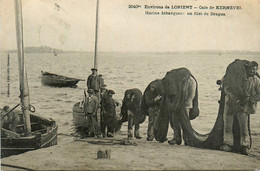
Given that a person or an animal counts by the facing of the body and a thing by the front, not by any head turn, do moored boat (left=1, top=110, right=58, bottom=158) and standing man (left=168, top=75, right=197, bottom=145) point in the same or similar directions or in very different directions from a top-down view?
very different directions

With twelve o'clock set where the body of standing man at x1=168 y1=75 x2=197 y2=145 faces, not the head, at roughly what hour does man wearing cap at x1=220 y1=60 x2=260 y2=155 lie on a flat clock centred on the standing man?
The man wearing cap is roughly at 6 o'clock from the standing man.

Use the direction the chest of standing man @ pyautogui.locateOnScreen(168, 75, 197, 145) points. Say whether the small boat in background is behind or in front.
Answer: in front

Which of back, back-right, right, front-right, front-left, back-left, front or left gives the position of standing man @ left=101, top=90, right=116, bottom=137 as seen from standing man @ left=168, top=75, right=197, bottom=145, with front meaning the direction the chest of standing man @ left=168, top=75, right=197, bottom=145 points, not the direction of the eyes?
front

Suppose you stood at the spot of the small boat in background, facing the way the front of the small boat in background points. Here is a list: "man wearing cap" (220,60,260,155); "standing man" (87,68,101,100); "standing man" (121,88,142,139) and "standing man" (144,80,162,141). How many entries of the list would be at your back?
0

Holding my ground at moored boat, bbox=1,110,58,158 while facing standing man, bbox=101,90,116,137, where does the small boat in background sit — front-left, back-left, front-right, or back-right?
front-left

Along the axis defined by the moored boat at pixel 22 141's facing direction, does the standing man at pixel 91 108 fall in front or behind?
in front

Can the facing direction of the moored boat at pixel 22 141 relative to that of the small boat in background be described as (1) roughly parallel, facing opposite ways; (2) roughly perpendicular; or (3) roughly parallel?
roughly parallel
